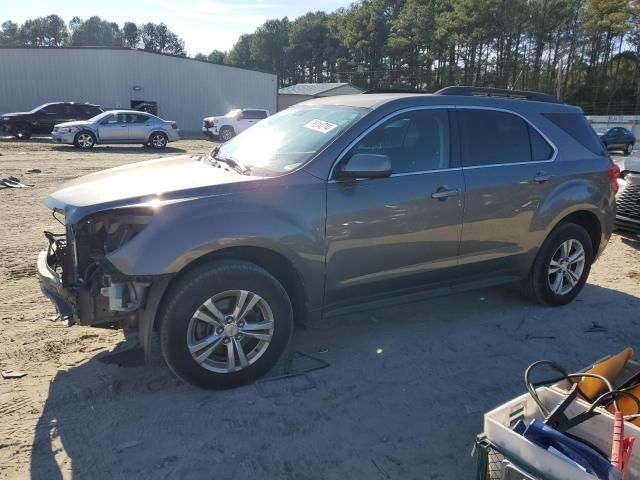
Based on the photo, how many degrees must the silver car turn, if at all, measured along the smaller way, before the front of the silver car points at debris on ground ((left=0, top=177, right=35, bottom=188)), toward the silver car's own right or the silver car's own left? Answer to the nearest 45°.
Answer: approximately 90° to the silver car's own left

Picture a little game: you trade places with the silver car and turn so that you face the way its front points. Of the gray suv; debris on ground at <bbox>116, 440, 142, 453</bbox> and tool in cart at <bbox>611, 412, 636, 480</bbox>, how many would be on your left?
3

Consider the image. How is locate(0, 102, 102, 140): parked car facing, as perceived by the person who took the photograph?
facing to the left of the viewer

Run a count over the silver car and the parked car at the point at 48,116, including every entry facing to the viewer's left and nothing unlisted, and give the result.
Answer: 2

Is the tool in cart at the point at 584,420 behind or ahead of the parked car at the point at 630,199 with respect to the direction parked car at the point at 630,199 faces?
ahead

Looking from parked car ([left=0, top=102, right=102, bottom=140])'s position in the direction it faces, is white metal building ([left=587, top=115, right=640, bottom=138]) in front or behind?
behind

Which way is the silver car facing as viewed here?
to the viewer's left

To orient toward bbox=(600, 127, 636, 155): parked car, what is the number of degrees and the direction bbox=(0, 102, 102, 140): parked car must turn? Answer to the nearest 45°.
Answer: approximately 180°

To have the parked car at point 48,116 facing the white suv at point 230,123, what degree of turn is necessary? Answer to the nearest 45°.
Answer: approximately 180°

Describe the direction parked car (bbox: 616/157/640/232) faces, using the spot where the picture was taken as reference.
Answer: facing the viewer and to the left of the viewer

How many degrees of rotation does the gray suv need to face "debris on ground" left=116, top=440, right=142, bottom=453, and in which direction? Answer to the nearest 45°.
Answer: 0° — it already faces it

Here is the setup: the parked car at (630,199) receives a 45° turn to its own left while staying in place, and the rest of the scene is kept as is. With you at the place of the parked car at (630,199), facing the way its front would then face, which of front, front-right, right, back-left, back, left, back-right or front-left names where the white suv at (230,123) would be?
back-right

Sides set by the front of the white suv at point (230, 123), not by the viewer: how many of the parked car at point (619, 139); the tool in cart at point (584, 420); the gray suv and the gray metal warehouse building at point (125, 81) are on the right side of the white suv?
1
